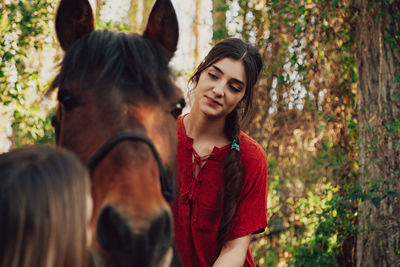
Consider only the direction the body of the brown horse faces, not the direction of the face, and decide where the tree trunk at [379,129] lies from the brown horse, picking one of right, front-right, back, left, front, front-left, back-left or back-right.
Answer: back-left

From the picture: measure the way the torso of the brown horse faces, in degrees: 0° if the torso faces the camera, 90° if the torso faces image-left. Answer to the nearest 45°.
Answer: approximately 0°

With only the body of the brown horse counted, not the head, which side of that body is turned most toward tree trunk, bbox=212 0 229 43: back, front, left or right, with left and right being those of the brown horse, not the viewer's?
back

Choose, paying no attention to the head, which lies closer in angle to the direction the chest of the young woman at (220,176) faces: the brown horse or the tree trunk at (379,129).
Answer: the brown horse

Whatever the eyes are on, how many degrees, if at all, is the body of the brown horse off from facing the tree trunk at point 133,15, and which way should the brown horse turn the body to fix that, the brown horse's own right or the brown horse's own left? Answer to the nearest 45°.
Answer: approximately 180°
